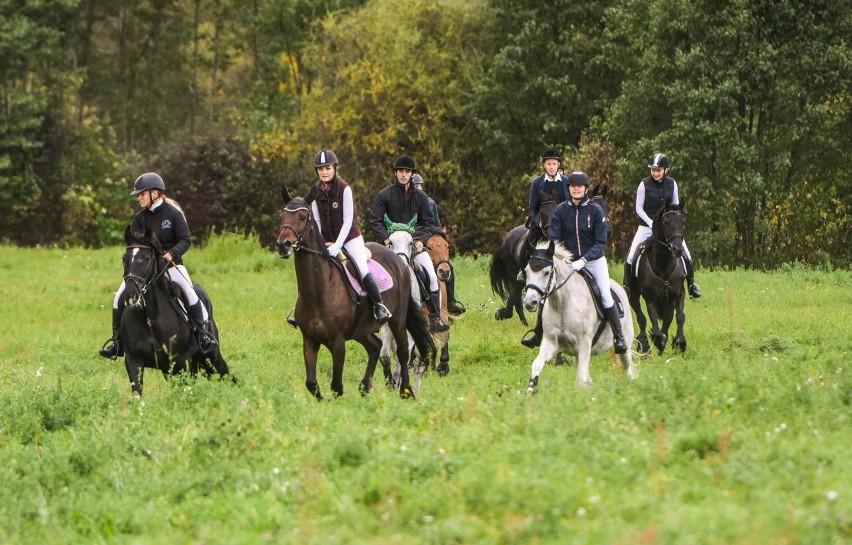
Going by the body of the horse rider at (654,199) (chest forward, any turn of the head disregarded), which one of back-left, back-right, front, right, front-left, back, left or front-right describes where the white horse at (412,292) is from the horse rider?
front-right

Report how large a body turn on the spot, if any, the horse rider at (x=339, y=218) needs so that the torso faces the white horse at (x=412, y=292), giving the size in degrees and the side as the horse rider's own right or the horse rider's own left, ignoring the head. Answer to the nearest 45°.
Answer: approximately 180°

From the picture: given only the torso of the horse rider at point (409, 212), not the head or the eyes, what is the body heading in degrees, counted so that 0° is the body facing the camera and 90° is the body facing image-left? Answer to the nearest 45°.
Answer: approximately 0°

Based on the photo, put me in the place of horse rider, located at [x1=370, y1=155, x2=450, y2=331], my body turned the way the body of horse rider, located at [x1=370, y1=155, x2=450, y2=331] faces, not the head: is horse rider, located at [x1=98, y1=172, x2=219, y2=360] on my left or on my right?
on my right

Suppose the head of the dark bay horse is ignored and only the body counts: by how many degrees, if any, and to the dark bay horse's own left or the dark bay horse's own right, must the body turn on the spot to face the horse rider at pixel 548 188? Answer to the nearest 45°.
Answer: approximately 180°

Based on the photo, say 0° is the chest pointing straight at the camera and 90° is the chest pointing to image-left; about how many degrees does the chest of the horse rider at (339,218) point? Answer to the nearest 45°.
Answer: approximately 45°

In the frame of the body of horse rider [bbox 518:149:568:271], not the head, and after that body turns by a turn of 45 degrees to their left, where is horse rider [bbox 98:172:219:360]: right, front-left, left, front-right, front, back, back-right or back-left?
back-right

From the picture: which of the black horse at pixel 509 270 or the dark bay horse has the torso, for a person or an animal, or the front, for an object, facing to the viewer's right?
the black horse
